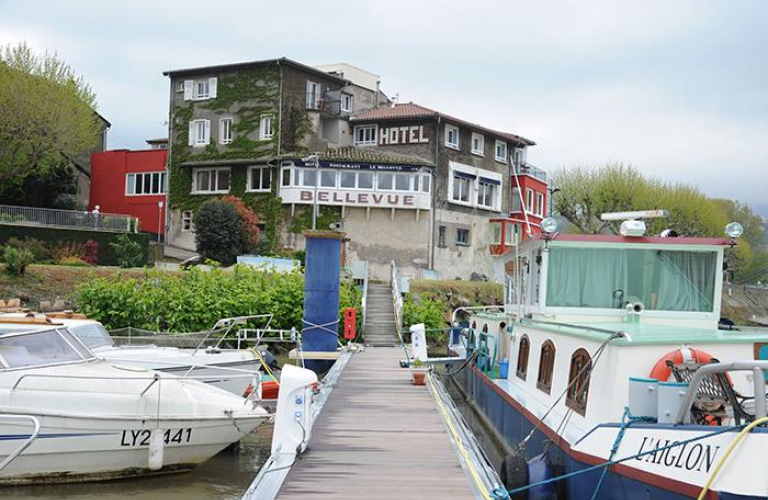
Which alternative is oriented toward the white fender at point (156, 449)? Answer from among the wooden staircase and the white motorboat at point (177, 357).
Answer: the wooden staircase

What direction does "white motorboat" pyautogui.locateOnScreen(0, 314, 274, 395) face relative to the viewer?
to the viewer's right

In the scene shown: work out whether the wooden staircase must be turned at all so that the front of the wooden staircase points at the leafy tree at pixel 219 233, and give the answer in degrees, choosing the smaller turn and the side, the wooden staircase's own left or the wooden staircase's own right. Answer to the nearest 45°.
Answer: approximately 135° to the wooden staircase's own right

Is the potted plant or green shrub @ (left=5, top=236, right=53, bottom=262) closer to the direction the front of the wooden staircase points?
the potted plant

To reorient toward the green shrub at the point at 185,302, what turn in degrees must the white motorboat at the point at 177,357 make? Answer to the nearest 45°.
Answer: approximately 90° to its left

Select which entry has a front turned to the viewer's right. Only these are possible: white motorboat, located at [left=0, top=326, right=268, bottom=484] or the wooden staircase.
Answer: the white motorboat

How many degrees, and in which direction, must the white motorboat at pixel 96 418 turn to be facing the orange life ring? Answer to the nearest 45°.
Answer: approximately 45° to its right

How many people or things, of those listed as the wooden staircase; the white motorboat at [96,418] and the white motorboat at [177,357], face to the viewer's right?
2

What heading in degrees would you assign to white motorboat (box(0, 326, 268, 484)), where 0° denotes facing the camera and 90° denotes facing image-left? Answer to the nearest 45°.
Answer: approximately 270°

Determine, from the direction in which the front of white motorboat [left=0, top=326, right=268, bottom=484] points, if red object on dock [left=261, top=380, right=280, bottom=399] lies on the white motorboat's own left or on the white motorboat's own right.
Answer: on the white motorboat's own left

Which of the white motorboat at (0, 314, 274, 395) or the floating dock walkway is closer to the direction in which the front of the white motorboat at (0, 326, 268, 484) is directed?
the floating dock walkway

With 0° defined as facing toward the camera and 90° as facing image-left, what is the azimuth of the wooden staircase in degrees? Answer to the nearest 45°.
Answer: approximately 0°

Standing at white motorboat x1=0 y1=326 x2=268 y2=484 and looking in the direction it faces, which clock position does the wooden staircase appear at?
The wooden staircase is roughly at 10 o'clock from the white motorboat.
